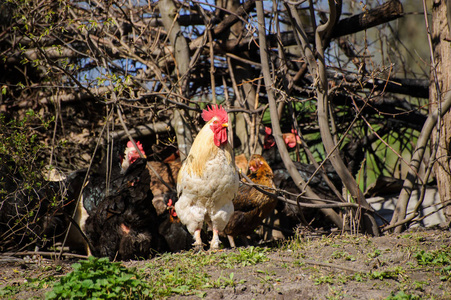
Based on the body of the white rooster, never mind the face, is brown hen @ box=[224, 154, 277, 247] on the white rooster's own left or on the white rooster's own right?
on the white rooster's own left

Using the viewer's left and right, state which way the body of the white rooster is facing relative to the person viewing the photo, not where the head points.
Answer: facing the viewer and to the right of the viewer

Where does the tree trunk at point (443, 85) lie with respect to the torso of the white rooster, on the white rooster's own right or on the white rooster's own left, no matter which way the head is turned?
on the white rooster's own left

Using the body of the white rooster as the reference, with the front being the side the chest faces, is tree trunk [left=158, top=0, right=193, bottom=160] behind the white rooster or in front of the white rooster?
behind
